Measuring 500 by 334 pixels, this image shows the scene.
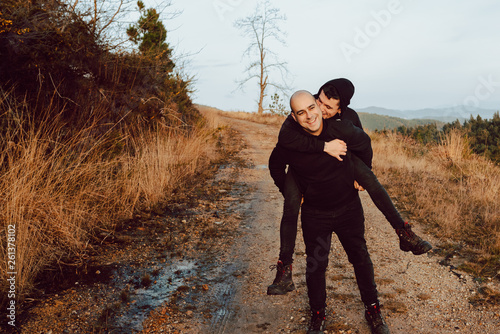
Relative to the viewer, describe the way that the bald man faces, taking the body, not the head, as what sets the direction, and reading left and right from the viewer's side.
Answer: facing the viewer
